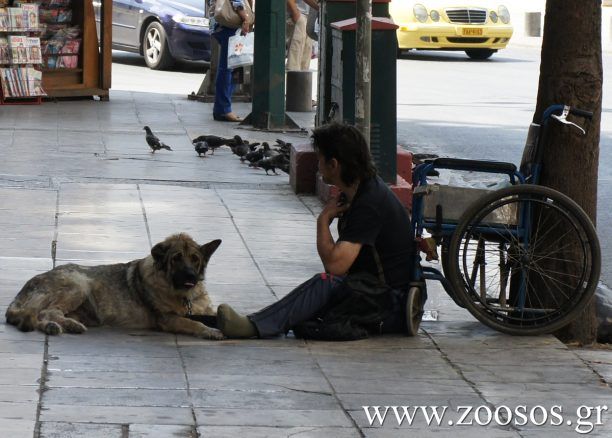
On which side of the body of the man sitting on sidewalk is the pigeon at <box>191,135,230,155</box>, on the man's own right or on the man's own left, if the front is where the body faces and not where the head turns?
on the man's own right

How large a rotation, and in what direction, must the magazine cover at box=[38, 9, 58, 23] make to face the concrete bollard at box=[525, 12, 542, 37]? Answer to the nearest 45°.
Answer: approximately 135° to its left

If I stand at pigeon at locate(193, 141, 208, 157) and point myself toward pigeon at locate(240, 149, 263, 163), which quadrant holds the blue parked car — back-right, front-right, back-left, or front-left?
back-left

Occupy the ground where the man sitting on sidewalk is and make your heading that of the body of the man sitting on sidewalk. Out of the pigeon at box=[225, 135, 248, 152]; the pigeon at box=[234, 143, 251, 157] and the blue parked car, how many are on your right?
3

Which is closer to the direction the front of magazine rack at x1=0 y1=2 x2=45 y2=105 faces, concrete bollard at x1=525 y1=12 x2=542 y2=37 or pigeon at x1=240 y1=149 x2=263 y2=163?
the pigeon

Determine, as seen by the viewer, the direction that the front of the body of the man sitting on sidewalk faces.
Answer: to the viewer's left

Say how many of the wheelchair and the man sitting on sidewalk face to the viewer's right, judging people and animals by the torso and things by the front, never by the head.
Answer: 0

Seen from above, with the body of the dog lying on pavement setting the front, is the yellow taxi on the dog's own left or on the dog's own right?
on the dog's own left

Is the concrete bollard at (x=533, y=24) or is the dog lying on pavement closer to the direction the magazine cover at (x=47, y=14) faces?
the dog lying on pavement

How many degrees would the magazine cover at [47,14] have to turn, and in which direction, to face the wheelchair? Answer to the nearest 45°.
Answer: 0° — it already faces it
